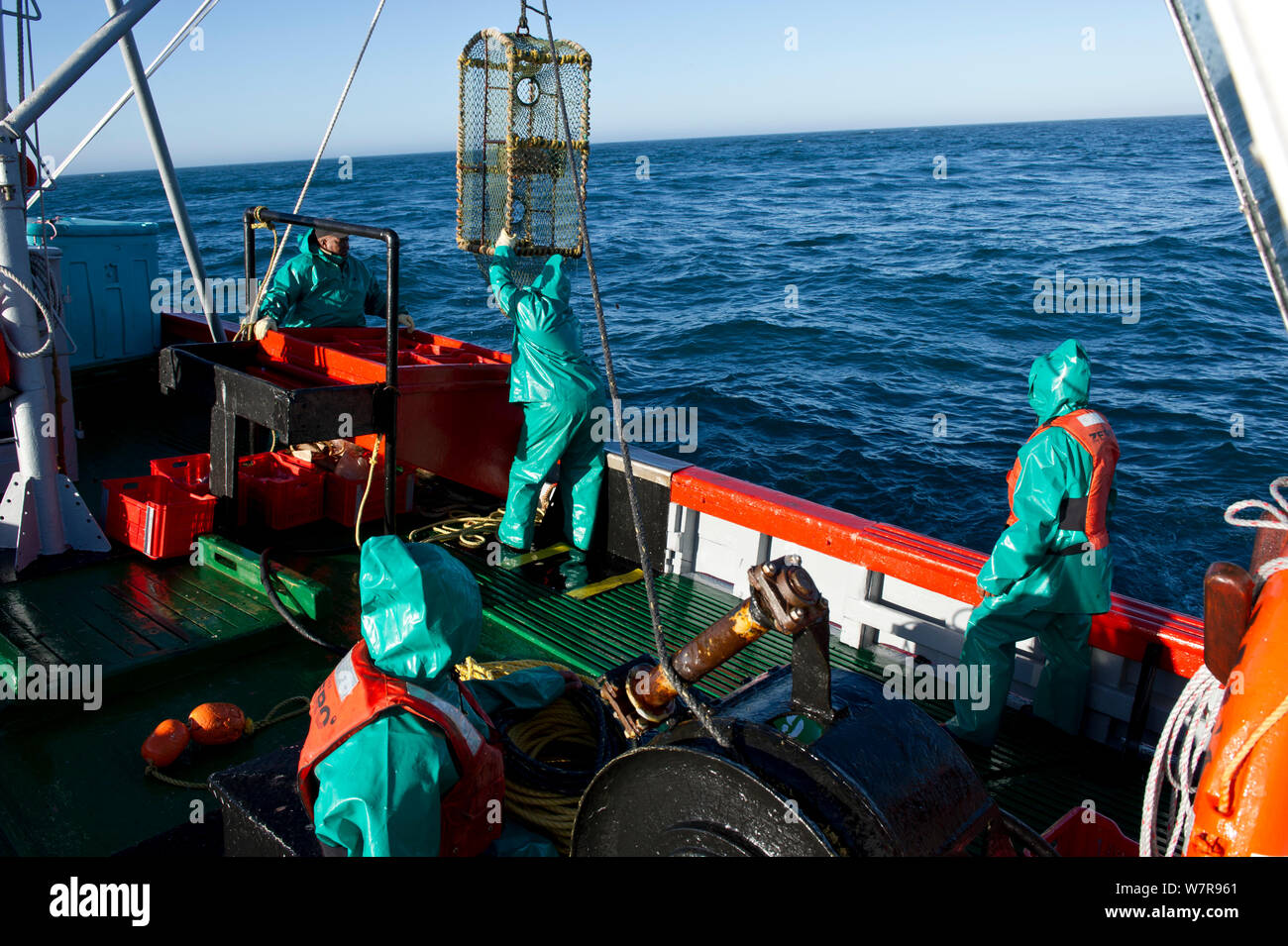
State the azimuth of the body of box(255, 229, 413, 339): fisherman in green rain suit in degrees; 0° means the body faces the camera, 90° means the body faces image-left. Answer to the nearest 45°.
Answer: approximately 315°

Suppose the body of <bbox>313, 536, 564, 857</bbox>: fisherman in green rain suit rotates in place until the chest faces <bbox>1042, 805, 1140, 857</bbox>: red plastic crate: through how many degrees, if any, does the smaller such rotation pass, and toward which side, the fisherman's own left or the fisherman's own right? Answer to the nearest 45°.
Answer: approximately 45° to the fisherman's own right

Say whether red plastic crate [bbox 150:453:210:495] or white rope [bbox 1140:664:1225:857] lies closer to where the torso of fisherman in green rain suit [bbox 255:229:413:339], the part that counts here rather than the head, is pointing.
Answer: the white rope

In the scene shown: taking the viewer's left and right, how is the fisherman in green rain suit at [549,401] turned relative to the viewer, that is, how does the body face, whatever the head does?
facing away from the viewer and to the left of the viewer

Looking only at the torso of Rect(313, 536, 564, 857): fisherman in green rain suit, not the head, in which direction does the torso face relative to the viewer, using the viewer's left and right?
facing away from the viewer and to the right of the viewer

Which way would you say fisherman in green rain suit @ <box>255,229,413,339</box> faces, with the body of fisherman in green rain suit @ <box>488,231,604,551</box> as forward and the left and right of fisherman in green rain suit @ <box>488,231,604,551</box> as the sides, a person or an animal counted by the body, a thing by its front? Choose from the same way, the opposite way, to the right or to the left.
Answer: the opposite way
